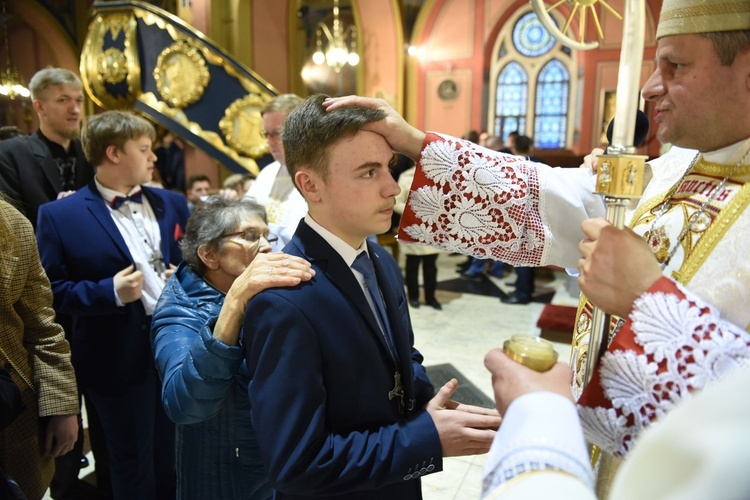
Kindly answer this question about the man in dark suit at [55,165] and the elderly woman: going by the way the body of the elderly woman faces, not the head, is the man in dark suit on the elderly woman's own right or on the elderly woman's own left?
on the elderly woman's own left

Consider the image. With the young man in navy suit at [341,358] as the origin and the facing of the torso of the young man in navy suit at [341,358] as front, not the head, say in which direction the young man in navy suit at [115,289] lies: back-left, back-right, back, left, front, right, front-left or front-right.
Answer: back

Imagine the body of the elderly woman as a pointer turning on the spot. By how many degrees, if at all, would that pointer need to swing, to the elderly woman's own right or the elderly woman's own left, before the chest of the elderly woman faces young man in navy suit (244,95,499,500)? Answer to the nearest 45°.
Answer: approximately 45° to the elderly woman's own right

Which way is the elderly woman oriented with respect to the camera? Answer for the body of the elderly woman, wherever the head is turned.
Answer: to the viewer's right

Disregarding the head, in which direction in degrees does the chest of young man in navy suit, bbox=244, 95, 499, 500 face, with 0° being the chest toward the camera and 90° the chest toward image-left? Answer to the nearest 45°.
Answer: approximately 315°

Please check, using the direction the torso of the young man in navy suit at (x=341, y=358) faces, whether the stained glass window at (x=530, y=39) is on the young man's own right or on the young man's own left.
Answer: on the young man's own left

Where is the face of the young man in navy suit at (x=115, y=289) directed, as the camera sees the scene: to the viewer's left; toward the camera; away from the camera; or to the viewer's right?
to the viewer's right

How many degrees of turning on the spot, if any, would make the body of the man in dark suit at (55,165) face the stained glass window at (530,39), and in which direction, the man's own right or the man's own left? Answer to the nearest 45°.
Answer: approximately 90° to the man's own left

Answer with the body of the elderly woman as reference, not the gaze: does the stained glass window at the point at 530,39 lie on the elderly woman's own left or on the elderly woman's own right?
on the elderly woman's own left
